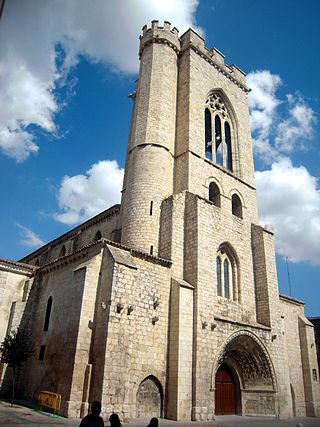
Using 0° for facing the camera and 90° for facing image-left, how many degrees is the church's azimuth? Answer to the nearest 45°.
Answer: approximately 315°
